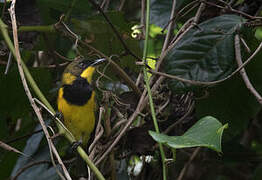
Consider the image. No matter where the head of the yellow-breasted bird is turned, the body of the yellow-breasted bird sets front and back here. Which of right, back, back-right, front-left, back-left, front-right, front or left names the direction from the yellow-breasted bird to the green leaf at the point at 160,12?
left

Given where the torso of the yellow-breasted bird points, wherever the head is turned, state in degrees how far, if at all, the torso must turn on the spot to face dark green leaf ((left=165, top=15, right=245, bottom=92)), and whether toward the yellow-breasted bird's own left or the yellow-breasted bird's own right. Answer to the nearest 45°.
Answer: approximately 45° to the yellow-breasted bird's own left

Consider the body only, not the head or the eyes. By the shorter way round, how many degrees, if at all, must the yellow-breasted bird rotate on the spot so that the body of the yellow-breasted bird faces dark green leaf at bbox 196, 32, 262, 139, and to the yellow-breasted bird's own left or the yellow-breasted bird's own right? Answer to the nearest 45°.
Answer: approximately 45° to the yellow-breasted bird's own left

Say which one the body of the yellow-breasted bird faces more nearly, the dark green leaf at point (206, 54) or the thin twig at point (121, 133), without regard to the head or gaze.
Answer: the thin twig

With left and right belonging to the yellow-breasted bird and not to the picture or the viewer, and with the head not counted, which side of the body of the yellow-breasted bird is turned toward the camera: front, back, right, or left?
front

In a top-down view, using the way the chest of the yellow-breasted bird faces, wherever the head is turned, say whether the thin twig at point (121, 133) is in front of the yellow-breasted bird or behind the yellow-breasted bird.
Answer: in front

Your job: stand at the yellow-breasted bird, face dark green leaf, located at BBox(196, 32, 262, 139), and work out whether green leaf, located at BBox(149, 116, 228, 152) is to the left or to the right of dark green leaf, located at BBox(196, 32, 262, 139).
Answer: right

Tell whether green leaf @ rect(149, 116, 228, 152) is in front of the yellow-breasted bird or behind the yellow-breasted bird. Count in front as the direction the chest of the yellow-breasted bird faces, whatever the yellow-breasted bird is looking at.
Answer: in front
